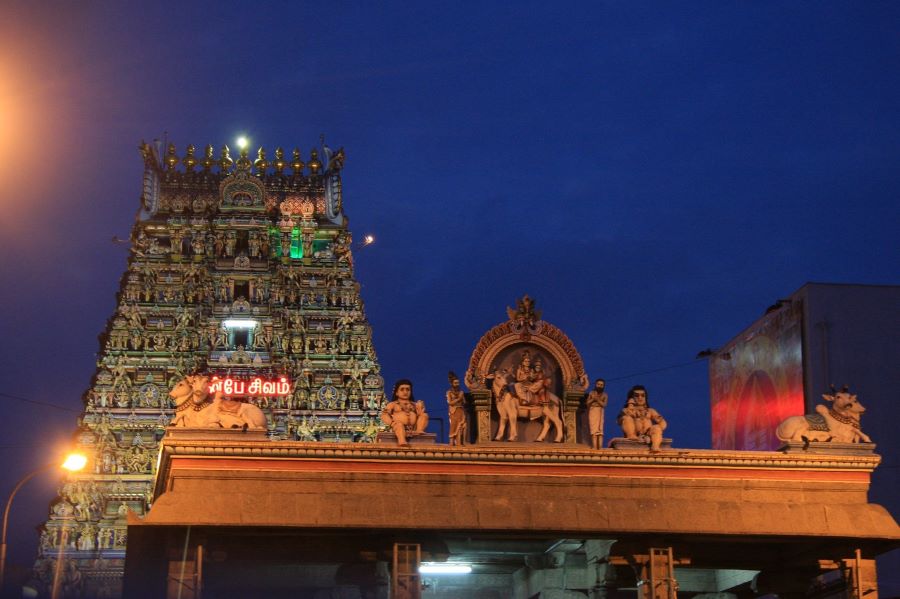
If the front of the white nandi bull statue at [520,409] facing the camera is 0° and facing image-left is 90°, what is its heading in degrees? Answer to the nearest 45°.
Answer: approximately 90°

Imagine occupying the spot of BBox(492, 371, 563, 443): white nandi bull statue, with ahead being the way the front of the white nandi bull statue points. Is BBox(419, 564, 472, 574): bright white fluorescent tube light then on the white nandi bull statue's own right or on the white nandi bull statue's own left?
on the white nandi bull statue's own right

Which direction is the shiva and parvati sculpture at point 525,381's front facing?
toward the camera

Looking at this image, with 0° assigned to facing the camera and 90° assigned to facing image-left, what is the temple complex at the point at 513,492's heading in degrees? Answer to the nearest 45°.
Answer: approximately 0°

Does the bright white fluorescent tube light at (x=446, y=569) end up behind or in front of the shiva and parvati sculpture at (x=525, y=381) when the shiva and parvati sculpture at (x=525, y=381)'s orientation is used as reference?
behind
